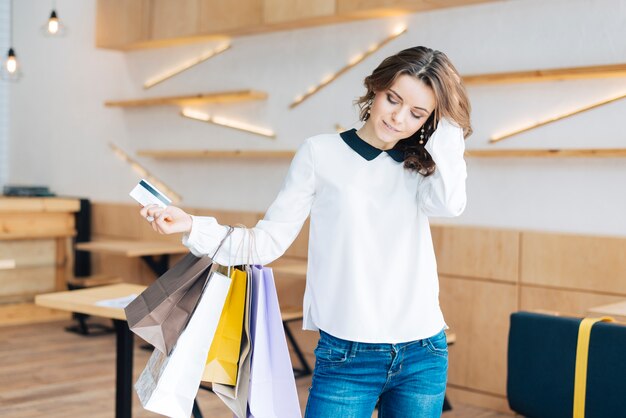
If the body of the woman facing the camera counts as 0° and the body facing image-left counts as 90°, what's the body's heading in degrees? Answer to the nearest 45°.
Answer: approximately 0°

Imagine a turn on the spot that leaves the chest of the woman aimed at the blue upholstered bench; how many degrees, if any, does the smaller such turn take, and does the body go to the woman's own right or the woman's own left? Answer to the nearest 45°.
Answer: approximately 135° to the woman's own left

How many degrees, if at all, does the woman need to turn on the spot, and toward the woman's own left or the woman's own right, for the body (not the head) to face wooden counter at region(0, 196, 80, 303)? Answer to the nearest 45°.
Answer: approximately 135° to the woman's own right

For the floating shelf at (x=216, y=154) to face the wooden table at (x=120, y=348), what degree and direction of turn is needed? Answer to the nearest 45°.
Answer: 0° — it already faces it

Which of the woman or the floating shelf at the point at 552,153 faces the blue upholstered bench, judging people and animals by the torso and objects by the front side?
the floating shelf

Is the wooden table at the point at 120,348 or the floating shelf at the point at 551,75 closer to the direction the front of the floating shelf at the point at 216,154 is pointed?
the wooden table

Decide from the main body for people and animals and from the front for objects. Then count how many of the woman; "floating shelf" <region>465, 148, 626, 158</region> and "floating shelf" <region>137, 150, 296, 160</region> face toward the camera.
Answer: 3

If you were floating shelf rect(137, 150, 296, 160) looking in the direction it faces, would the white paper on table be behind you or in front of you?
in front
